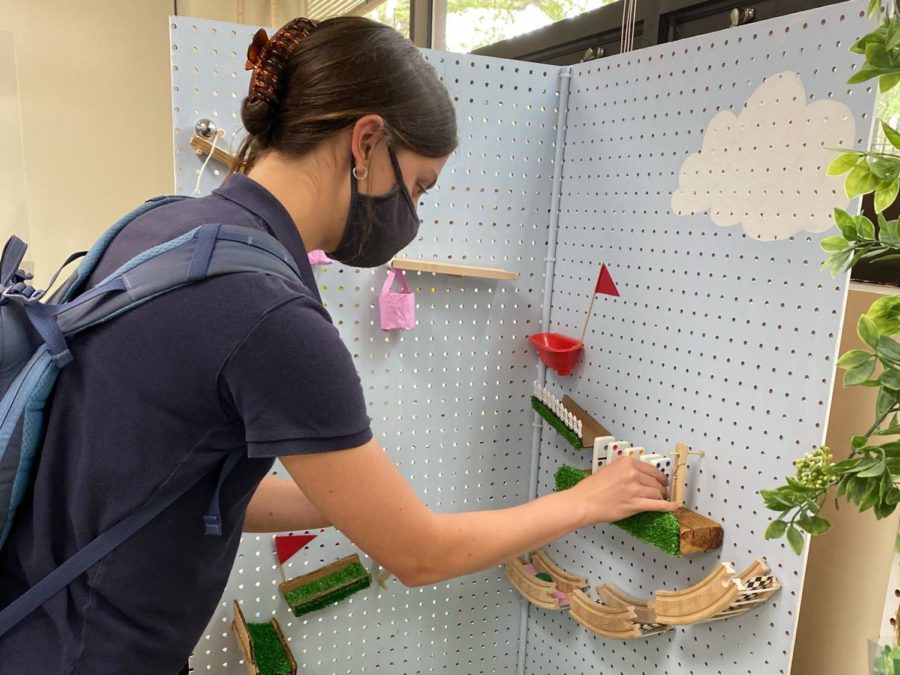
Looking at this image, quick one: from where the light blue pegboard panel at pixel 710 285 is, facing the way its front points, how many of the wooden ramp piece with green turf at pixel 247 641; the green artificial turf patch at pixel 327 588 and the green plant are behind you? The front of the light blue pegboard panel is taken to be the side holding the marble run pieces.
0

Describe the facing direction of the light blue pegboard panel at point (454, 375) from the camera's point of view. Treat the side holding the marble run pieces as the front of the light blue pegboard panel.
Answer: facing the viewer and to the right of the viewer

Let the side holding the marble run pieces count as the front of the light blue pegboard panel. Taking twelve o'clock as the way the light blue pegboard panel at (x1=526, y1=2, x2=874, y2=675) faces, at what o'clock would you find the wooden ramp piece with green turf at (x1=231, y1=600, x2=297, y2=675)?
The wooden ramp piece with green turf is roughly at 1 o'clock from the light blue pegboard panel.

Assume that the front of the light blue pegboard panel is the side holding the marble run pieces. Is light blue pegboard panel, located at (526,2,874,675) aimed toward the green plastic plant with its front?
no

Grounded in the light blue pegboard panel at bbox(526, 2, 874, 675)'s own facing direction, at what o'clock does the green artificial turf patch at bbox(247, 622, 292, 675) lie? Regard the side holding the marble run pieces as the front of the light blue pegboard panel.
The green artificial turf patch is roughly at 1 o'clock from the light blue pegboard panel.

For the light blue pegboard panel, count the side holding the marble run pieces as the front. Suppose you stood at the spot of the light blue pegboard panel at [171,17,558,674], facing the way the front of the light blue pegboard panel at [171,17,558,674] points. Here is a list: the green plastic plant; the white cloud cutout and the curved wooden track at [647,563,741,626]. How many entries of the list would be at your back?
0

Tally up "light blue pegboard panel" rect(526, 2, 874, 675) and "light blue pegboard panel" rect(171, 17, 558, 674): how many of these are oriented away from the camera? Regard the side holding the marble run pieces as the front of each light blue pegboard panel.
0

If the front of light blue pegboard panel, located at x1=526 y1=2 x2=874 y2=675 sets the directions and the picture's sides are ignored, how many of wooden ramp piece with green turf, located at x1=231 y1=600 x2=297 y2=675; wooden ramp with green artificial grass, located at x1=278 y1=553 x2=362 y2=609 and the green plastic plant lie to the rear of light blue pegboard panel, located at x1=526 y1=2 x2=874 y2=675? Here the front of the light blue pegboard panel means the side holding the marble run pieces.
0
